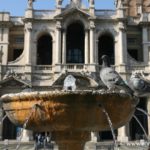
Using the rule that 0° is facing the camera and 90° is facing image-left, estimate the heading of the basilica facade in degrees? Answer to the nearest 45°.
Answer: approximately 0°

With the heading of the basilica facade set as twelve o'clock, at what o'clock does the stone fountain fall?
The stone fountain is roughly at 12 o'clock from the basilica facade.
